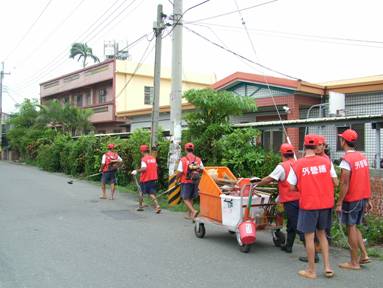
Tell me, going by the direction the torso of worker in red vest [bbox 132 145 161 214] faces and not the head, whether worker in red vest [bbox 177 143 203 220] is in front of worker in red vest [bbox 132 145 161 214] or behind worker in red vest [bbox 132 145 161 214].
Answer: behind

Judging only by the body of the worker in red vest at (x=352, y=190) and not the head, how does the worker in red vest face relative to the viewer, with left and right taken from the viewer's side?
facing away from the viewer and to the left of the viewer

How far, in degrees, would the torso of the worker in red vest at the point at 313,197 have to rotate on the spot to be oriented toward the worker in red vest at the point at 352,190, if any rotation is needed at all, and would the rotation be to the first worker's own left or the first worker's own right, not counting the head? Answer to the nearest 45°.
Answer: approximately 45° to the first worker's own right

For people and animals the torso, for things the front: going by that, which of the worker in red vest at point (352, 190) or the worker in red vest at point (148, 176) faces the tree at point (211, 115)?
the worker in red vest at point (352, 190)

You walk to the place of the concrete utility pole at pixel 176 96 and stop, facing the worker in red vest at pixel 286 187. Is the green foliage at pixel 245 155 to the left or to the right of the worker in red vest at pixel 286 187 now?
left

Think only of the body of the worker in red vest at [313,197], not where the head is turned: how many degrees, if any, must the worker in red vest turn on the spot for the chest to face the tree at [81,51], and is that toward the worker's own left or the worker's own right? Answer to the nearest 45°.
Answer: approximately 45° to the worker's own left

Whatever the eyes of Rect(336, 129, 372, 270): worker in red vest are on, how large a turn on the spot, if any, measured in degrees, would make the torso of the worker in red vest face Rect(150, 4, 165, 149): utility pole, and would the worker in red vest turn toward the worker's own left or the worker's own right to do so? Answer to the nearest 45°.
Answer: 0° — they already face it

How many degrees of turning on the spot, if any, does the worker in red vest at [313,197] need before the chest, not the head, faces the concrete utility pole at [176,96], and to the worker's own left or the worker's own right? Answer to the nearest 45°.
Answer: approximately 45° to the worker's own left

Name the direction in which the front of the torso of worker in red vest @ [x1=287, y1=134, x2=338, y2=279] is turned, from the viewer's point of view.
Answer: away from the camera
